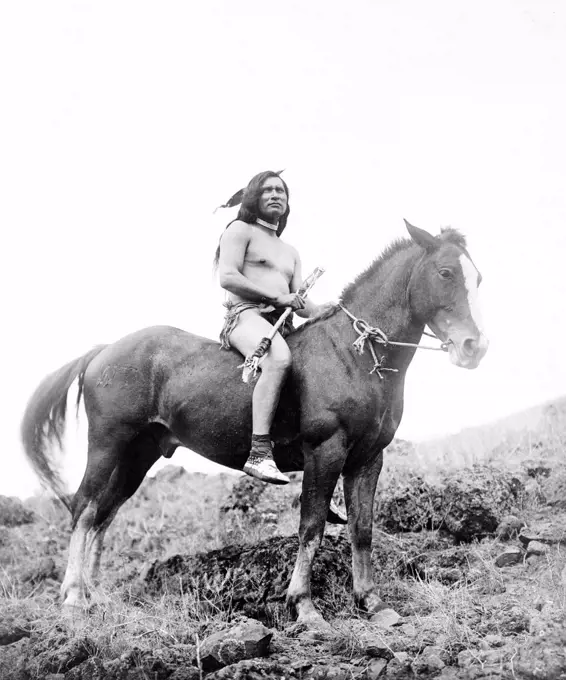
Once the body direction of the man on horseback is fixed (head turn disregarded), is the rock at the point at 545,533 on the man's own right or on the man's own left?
on the man's own left

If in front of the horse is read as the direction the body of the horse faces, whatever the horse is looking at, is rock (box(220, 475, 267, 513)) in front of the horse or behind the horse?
behind

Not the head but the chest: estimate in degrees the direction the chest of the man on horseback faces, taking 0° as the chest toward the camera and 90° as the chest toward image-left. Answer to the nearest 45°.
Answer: approximately 315°

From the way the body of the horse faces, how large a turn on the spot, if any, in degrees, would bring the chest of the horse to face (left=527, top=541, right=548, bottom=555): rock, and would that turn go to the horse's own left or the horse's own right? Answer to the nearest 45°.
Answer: approximately 45° to the horse's own left

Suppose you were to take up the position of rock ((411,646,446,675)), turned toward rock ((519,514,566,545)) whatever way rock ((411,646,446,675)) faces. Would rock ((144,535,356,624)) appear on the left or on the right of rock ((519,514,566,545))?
left

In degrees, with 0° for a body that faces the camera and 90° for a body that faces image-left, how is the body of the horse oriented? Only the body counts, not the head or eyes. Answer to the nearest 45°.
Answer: approximately 315°

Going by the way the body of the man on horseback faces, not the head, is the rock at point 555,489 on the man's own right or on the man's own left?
on the man's own left
